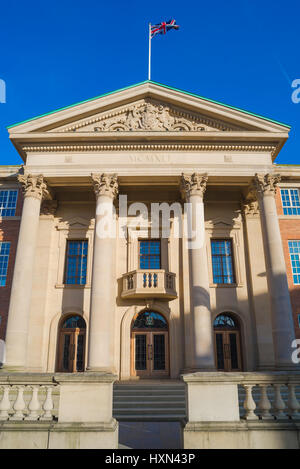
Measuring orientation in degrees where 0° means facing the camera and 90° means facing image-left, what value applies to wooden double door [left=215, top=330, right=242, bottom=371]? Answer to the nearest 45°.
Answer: approximately 0°

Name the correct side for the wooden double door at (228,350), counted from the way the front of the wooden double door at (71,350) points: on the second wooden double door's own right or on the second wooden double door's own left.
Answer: on the second wooden double door's own left

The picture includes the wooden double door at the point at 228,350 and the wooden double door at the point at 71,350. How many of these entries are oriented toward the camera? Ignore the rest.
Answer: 2

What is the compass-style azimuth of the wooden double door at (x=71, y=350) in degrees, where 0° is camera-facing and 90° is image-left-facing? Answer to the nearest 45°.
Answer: approximately 0°

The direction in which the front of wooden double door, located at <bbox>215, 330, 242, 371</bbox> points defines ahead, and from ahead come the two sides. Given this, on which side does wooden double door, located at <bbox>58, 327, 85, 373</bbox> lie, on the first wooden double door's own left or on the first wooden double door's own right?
on the first wooden double door's own right
